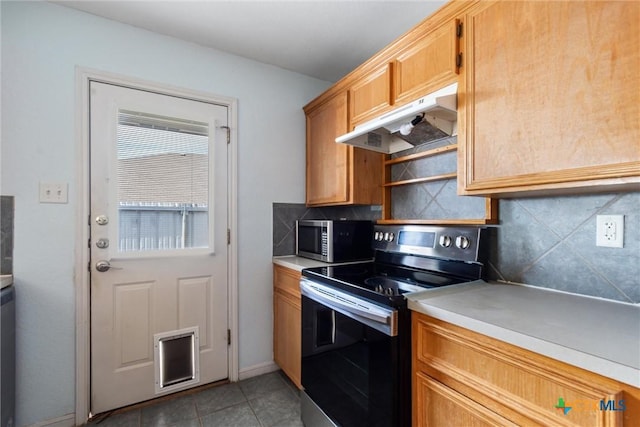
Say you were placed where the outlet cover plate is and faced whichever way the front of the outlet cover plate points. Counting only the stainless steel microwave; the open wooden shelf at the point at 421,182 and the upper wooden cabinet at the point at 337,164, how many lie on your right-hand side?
3

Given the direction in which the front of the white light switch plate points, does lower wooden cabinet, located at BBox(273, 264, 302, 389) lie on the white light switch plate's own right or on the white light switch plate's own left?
on the white light switch plate's own left

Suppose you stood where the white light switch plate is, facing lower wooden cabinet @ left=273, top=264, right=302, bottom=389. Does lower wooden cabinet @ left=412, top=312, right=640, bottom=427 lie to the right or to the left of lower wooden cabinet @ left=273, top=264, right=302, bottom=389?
right

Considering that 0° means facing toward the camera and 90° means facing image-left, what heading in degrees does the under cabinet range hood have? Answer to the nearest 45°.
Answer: approximately 45°

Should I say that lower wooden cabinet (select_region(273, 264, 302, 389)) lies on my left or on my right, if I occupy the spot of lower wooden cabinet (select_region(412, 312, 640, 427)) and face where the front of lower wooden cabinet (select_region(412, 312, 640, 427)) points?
on my right

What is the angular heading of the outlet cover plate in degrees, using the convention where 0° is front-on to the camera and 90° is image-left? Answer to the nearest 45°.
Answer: approximately 0°

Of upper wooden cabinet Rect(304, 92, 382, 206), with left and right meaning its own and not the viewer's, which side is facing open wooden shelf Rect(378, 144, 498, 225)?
left

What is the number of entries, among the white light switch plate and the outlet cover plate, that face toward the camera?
2
